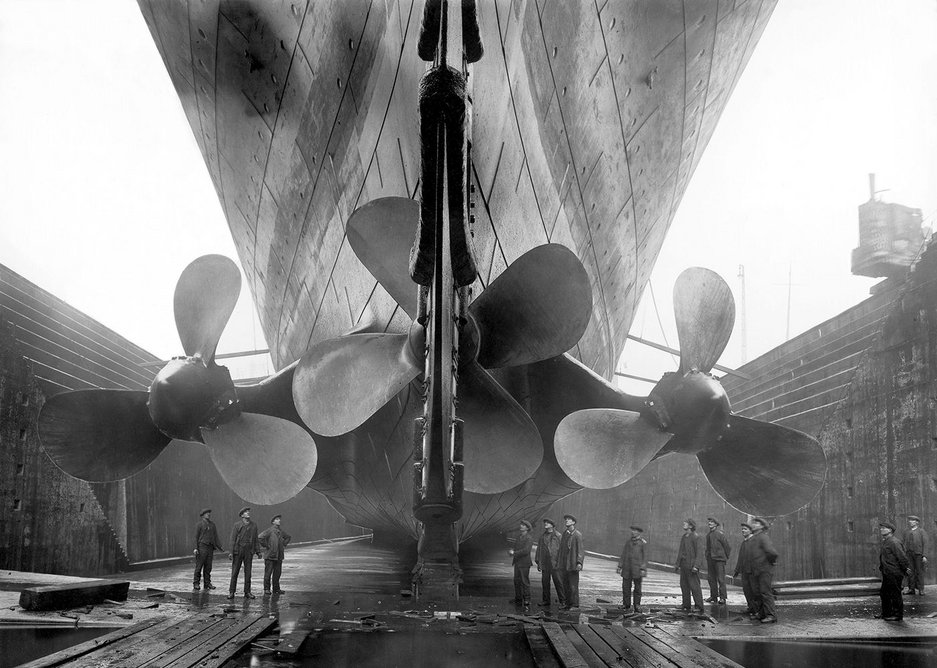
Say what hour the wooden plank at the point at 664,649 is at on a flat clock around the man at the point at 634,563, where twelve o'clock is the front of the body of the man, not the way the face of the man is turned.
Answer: The wooden plank is roughly at 12 o'clock from the man.

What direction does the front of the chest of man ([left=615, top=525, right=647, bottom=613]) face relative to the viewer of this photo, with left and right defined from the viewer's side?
facing the viewer

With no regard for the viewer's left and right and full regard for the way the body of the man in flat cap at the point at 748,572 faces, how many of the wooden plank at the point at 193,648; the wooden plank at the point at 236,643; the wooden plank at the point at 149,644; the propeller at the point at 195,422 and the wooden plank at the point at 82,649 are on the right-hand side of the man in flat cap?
5

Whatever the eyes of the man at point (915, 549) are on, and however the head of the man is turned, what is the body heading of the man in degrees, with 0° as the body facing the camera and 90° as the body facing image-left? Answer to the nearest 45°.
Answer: approximately 45°

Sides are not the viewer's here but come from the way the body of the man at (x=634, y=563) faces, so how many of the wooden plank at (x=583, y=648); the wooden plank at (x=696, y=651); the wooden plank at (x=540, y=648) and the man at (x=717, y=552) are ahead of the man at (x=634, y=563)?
3

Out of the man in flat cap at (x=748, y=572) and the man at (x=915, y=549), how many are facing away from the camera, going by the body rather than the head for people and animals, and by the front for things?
0

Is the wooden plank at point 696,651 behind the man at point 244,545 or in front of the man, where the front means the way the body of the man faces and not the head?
in front

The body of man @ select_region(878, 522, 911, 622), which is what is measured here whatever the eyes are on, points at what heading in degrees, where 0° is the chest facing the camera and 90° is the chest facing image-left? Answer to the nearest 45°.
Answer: approximately 45°
